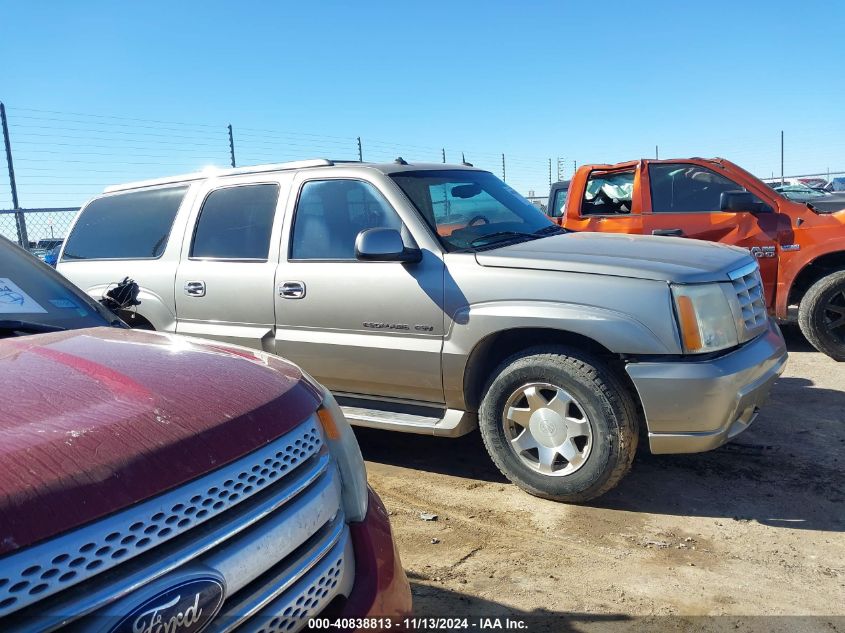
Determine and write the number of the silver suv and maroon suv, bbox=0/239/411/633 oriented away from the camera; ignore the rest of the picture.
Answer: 0

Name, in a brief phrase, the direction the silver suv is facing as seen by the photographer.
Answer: facing the viewer and to the right of the viewer

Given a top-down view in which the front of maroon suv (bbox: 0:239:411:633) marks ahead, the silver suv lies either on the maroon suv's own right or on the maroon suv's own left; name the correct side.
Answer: on the maroon suv's own left

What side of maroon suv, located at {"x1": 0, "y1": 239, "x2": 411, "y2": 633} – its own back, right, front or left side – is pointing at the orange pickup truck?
left

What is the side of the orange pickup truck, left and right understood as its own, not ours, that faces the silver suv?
right

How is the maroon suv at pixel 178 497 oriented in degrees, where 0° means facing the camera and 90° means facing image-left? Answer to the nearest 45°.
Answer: approximately 315°

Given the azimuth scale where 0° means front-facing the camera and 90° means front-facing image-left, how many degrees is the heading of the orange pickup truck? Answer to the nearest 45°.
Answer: approximately 270°

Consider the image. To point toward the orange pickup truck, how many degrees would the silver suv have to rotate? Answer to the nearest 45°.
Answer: approximately 90° to its left
